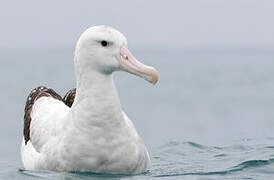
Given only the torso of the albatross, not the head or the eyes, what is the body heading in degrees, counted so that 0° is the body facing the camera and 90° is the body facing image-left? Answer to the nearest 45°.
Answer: approximately 315°
